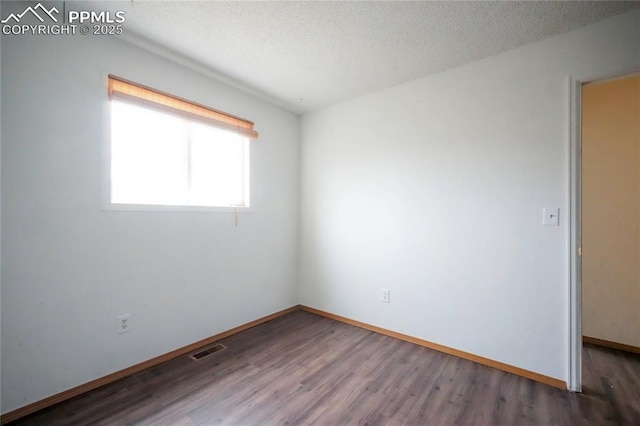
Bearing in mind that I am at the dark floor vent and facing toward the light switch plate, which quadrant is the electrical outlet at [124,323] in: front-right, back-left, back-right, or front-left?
back-right

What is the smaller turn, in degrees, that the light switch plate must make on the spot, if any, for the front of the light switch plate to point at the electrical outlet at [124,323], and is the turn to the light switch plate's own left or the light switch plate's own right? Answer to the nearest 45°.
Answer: approximately 45° to the light switch plate's own right

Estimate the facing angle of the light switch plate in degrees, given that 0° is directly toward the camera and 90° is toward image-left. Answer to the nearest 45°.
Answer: approximately 0°

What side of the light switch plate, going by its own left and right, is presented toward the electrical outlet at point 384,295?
right

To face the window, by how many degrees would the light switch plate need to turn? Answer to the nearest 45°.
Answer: approximately 45° to its right

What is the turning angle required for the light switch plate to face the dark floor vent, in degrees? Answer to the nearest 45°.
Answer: approximately 45° to its right
